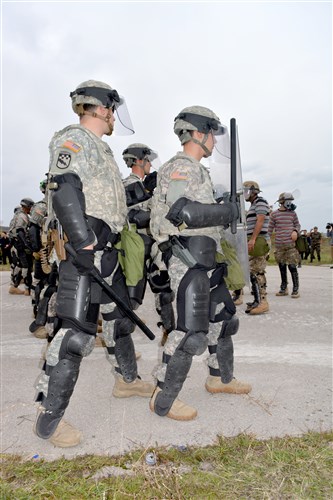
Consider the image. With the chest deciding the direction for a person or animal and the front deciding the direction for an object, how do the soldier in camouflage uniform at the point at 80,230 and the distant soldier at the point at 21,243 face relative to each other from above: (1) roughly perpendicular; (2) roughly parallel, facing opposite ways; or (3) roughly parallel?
roughly parallel

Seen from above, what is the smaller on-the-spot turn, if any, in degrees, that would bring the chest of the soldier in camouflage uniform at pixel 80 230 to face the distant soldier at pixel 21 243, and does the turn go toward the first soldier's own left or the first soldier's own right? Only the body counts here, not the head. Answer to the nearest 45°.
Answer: approximately 90° to the first soldier's own left

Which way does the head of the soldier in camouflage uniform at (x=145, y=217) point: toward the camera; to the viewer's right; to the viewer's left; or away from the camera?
to the viewer's right

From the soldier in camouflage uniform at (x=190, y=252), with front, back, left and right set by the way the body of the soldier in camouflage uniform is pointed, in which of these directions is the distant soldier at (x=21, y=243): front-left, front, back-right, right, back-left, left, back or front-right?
back-left

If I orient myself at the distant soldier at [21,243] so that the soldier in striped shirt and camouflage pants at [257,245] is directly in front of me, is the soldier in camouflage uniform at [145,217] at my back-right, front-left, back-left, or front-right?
front-right

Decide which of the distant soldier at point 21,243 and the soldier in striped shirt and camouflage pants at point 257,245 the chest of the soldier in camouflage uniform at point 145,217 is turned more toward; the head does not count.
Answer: the soldier in striped shirt and camouflage pants

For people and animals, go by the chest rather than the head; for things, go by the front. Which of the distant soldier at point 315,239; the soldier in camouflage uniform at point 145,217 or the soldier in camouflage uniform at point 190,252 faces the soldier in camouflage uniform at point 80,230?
the distant soldier

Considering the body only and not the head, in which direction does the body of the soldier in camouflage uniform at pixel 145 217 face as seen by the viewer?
to the viewer's right

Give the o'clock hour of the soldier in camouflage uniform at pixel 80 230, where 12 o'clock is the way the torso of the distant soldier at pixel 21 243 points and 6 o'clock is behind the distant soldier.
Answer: The soldier in camouflage uniform is roughly at 3 o'clock from the distant soldier.

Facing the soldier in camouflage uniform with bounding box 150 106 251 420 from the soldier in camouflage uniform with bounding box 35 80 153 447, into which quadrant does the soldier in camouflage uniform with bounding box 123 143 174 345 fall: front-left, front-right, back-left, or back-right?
front-left

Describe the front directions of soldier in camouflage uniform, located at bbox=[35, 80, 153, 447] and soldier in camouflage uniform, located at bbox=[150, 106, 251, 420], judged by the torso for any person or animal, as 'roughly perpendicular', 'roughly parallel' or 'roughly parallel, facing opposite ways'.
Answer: roughly parallel

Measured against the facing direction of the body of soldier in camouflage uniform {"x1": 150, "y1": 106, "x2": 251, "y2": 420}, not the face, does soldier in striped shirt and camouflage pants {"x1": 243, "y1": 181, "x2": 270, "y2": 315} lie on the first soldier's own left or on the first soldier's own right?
on the first soldier's own left

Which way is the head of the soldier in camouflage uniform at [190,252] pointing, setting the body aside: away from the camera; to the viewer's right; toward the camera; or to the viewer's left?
to the viewer's right

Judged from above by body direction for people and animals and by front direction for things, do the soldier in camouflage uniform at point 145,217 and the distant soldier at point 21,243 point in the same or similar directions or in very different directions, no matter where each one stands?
same or similar directions

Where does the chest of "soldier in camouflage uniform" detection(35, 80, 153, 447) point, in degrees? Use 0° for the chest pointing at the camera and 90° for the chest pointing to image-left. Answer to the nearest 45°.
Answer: approximately 270°

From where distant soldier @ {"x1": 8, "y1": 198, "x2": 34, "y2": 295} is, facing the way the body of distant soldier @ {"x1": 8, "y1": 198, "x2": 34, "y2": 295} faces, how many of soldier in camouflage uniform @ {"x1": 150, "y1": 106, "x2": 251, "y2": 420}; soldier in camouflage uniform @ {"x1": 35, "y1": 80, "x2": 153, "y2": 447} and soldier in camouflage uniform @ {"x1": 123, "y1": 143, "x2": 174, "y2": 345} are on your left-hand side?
0

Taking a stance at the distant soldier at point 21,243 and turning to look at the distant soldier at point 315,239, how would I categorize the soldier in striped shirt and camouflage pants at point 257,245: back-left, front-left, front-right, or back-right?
front-right

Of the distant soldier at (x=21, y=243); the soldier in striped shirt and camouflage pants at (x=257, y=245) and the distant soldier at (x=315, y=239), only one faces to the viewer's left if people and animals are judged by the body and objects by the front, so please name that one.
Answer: the soldier in striped shirt and camouflage pants

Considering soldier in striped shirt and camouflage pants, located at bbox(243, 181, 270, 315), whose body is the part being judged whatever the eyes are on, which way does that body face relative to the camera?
to the viewer's left

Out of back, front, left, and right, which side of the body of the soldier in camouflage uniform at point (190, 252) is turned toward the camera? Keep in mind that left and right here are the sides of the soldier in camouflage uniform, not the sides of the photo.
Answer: right
